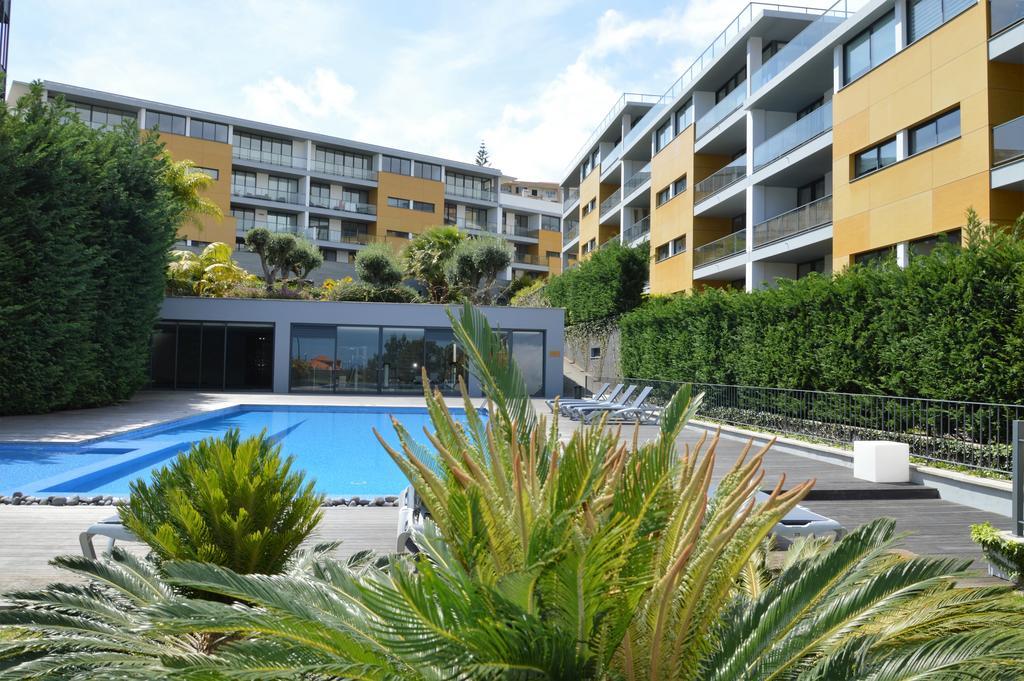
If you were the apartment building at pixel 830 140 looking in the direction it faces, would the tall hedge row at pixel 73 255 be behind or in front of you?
in front

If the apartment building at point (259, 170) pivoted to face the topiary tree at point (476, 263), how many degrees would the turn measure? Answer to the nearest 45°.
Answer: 0° — it already faces it

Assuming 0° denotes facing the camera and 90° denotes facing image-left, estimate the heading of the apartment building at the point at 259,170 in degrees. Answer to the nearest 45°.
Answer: approximately 315°

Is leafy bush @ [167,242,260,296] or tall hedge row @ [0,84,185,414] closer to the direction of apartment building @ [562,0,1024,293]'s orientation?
the tall hedge row

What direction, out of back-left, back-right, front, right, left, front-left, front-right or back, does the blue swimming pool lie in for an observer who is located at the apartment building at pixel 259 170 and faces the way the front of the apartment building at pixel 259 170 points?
front-right

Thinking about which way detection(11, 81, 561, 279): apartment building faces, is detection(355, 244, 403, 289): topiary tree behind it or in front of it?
in front
